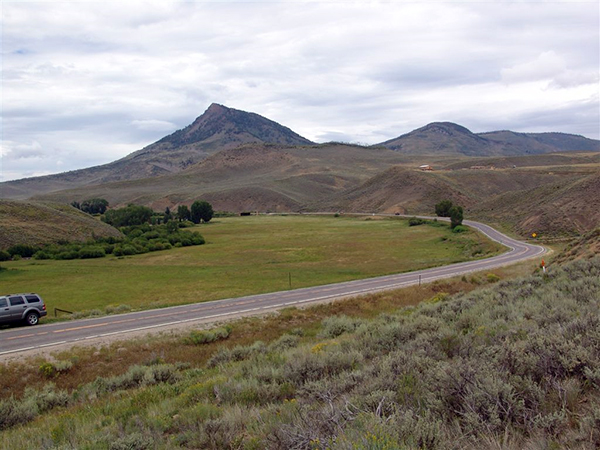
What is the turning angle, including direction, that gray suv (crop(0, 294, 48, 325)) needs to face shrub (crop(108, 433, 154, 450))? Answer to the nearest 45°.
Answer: approximately 90° to its left

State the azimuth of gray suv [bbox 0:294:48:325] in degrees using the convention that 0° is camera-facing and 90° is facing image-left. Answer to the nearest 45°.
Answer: approximately 90°

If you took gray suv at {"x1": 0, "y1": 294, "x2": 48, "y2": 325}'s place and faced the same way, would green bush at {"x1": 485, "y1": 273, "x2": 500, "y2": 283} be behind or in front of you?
behind

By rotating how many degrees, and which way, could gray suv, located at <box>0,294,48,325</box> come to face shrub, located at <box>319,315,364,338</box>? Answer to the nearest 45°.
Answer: approximately 135° to its left

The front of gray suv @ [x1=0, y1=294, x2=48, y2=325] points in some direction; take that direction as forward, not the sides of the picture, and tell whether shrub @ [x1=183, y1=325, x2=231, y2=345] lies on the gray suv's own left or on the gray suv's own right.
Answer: on the gray suv's own left
